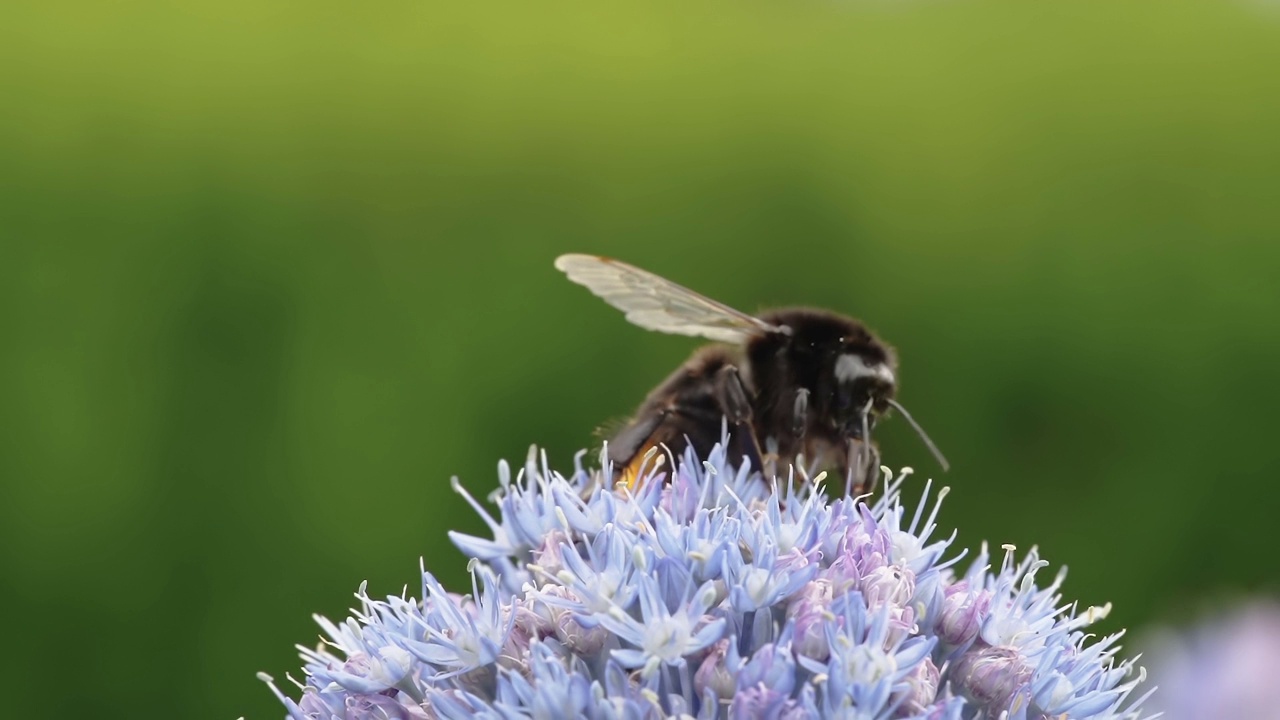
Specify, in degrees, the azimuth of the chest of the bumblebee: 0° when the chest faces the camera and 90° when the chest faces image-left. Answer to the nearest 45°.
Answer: approximately 270°
